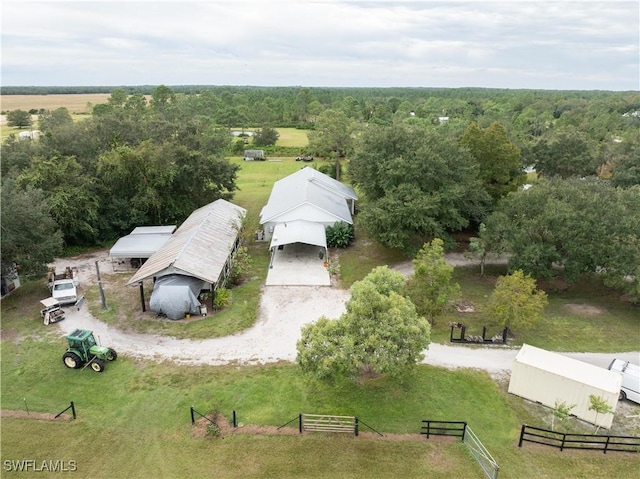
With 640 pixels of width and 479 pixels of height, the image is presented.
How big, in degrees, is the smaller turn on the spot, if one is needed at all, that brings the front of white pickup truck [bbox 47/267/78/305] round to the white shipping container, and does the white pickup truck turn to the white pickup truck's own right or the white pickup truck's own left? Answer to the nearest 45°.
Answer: approximately 45° to the white pickup truck's own left

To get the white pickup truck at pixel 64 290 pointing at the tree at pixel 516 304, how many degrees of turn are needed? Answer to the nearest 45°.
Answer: approximately 45° to its left

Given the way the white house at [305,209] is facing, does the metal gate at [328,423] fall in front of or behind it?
in front

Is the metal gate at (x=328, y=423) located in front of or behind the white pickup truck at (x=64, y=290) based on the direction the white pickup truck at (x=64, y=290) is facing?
in front

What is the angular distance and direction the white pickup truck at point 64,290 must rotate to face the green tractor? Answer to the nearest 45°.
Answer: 0° — it already faces it

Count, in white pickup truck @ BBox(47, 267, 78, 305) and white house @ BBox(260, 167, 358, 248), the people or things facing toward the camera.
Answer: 2

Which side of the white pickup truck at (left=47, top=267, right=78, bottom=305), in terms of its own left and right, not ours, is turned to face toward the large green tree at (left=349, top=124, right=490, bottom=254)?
left

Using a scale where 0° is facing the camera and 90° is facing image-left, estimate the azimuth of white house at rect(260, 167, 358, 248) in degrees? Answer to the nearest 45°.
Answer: approximately 0°

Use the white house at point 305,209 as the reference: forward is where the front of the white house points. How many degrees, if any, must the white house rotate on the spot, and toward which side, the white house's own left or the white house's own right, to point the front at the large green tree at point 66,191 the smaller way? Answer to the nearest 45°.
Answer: approximately 90° to the white house's own right

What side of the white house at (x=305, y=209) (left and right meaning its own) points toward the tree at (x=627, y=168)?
left

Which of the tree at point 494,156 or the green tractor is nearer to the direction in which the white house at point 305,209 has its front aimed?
the green tractor
